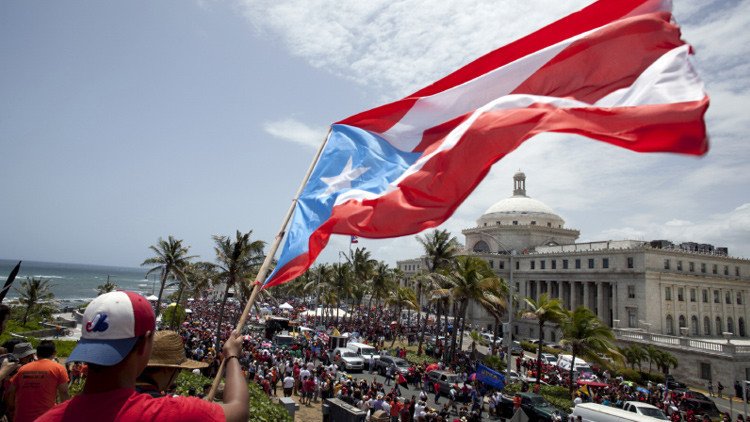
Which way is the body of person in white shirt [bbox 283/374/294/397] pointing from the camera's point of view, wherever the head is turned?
away from the camera

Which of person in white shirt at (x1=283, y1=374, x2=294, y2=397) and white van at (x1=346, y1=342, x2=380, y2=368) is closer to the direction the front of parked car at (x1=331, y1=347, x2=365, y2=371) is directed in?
the person in white shirt

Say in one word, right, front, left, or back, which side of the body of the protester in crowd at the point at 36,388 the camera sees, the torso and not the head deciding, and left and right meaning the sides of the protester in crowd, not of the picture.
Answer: back

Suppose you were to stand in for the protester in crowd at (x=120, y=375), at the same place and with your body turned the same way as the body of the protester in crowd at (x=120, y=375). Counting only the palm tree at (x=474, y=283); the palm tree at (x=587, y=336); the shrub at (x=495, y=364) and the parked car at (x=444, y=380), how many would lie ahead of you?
4

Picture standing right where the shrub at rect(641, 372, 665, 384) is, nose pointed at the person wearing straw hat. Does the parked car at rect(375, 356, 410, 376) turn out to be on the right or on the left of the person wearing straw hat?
right

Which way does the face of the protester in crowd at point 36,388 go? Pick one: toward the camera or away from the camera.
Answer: away from the camera

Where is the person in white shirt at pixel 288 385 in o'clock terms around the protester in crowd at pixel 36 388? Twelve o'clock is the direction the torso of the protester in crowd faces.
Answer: The person in white shirt is roughly at 1 o'clock from the protester in crowd.
